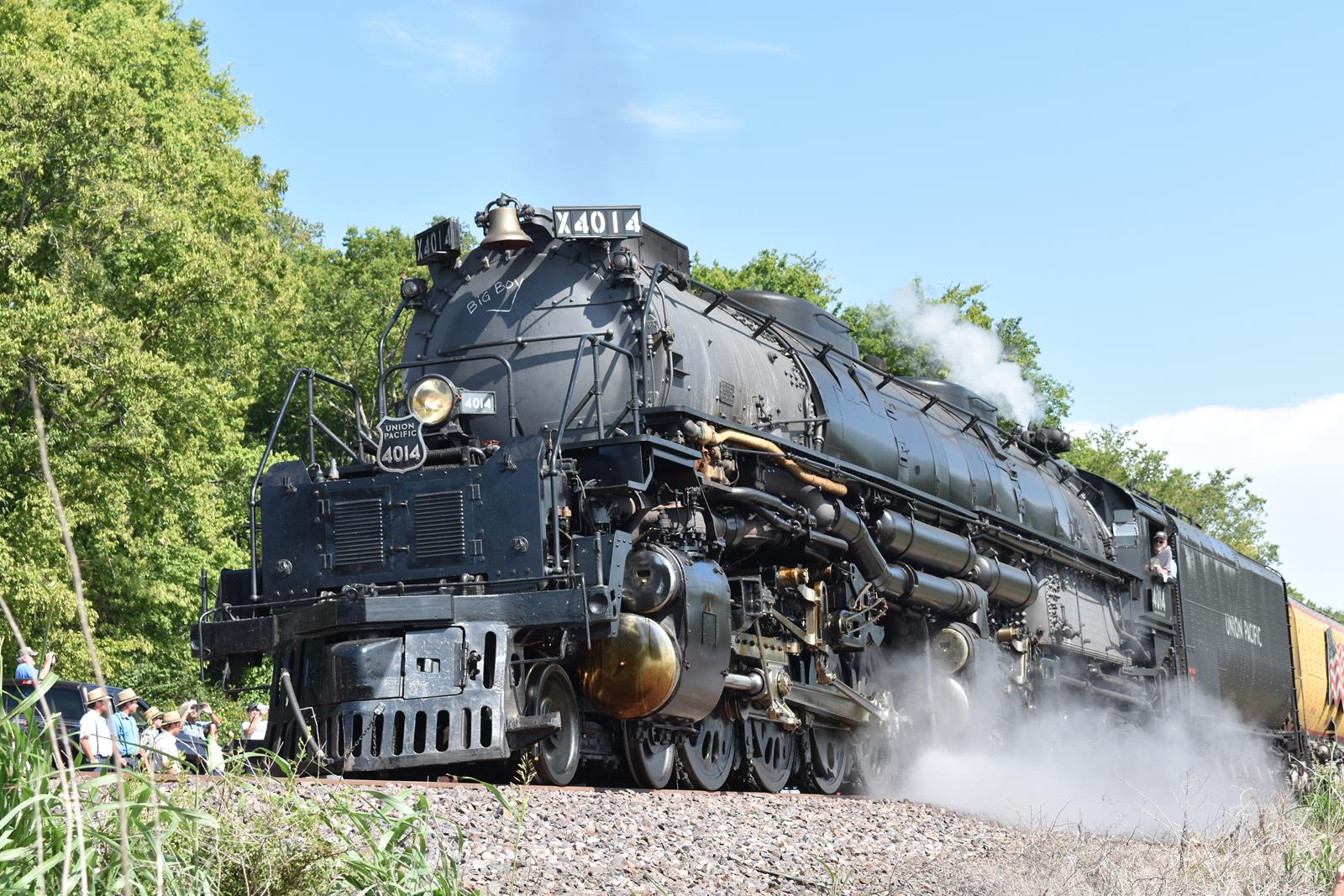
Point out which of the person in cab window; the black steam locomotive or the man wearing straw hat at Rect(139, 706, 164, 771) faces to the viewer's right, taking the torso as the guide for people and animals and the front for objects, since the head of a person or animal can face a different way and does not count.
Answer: the man wearing straw hat

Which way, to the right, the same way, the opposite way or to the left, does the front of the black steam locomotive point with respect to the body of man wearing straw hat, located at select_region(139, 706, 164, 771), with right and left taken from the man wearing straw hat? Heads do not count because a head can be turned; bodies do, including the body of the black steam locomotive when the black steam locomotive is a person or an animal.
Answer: the opposite way

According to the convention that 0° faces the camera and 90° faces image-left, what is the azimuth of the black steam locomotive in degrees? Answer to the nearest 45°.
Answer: approximately 45°

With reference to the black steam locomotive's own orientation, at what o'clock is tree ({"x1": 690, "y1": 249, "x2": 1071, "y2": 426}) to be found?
The tree is roughly at 5 o'clock from the black steam locomotive.

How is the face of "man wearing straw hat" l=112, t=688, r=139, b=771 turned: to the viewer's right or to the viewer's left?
to the viewer's right

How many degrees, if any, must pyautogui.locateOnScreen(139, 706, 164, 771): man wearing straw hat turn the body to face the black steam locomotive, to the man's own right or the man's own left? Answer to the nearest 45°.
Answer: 0° — they already face it

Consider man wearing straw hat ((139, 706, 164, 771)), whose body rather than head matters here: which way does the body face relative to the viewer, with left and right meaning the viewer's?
facing to the right of the viewer

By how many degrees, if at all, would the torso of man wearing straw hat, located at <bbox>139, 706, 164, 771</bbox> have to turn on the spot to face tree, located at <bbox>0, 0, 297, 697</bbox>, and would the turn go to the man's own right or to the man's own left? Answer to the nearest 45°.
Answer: approximately 90° to the man's own left

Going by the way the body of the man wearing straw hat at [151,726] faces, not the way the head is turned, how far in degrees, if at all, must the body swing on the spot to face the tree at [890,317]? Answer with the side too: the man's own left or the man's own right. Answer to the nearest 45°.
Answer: approximately 45° to the man's own left

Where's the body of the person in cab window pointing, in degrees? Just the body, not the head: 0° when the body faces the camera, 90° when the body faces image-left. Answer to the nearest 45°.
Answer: approximately 45°
